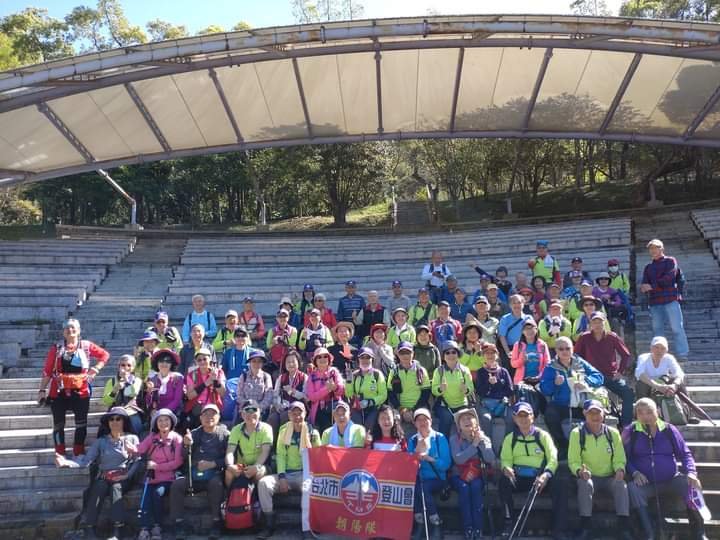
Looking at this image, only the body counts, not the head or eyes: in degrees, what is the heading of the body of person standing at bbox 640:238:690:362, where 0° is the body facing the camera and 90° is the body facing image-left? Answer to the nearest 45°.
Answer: approximately 45°
